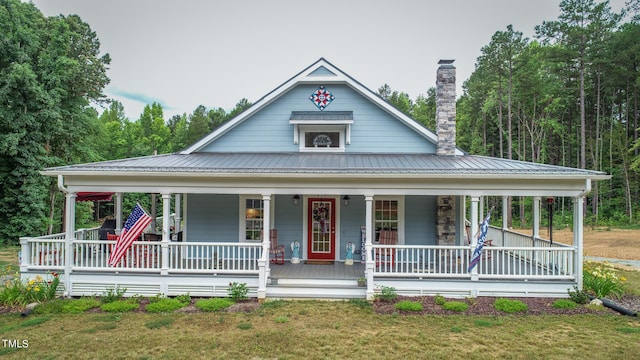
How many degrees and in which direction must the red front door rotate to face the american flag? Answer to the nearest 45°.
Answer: approximately 45° to its right

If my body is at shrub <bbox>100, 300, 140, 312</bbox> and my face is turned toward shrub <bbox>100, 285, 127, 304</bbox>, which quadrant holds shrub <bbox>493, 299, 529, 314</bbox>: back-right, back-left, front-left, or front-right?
back-right

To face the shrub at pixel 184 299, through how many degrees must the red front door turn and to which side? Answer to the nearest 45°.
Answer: approximately 45° to its right

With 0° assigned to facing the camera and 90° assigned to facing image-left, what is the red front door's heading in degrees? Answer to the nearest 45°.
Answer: approximately 0°
